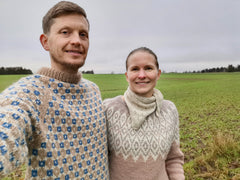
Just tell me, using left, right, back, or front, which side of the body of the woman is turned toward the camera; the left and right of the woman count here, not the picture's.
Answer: front

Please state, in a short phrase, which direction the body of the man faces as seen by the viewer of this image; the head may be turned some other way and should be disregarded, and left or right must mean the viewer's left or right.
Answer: facing the viewer and to the right of the viewer
